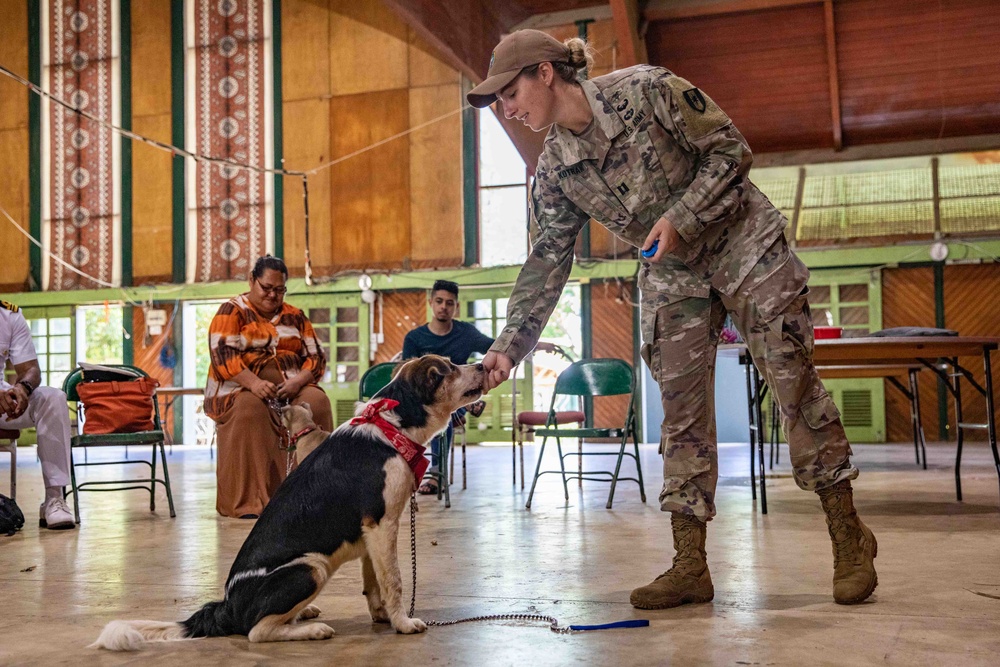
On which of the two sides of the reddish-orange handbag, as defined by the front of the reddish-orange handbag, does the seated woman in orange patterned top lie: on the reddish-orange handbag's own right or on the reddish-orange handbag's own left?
on the reddish-orange handbag's own left

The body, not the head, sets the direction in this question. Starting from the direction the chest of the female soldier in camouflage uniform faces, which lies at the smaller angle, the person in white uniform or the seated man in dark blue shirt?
the person in white uniform

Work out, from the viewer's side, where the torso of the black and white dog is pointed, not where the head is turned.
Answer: to the viewer's right

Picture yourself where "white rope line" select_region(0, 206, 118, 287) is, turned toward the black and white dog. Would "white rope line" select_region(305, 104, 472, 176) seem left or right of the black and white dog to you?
left

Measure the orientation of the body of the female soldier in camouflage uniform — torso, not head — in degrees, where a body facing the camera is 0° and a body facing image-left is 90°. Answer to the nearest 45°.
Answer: approximately 45°

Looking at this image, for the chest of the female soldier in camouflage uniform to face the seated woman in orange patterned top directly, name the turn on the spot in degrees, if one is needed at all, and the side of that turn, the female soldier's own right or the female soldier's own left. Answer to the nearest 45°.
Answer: approximately 90° to the female soldier's own right

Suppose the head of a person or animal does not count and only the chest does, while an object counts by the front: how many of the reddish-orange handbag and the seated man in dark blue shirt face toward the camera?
2

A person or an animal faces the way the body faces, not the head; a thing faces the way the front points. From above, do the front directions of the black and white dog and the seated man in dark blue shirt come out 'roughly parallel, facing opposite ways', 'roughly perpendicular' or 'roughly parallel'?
roughly perpendicular

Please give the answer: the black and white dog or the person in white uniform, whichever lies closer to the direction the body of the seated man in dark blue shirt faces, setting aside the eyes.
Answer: the black and white dog

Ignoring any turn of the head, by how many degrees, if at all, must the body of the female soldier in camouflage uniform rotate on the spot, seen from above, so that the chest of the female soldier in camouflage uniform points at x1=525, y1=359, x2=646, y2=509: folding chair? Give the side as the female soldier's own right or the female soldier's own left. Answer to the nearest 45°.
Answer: approximately 135° to the female soldier's own right
